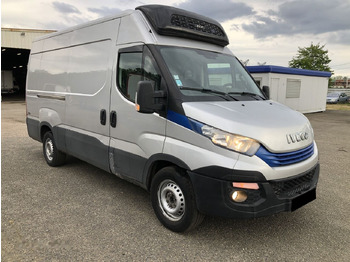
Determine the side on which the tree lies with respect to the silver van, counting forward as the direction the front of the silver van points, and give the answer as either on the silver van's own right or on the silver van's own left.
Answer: on the silver van's own left

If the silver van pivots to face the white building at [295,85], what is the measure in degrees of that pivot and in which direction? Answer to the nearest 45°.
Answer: approximately 90° to its left

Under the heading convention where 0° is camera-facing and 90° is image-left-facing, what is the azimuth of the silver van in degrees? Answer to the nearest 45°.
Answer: approximately 315°
